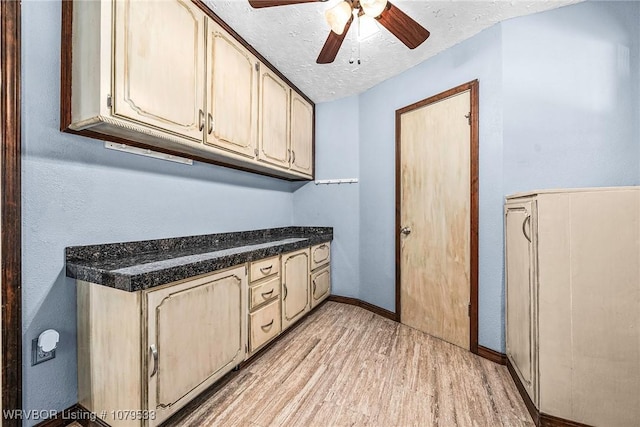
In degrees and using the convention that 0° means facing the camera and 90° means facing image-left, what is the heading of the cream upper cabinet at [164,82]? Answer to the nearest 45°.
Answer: approximately 315°

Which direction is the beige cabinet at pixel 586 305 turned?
to the viewer's left

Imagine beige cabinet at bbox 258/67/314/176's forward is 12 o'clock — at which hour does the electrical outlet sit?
The electrical outlet is roughly at 3 o'clock from the beige cabinet.

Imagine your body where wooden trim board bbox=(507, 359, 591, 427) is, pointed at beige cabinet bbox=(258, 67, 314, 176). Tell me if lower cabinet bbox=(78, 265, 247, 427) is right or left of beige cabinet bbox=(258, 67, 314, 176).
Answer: left

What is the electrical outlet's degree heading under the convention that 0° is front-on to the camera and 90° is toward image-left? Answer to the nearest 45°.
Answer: approximately 315°

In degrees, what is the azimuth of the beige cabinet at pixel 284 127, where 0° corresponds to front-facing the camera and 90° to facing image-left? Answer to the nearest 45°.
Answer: approximately 315°

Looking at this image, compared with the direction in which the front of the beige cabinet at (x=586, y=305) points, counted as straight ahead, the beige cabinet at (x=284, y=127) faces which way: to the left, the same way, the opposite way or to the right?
the opposite way
